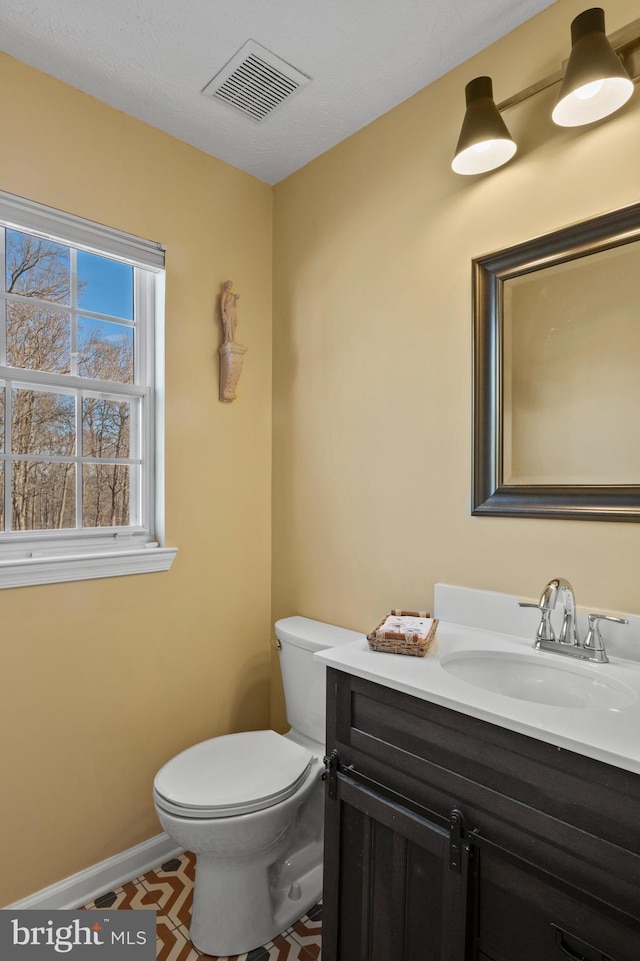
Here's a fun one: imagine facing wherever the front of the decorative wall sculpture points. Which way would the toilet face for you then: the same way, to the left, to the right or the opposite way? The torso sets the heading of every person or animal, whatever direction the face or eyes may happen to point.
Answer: to the right

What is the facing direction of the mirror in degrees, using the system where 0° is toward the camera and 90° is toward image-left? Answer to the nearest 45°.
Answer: approximately 45°

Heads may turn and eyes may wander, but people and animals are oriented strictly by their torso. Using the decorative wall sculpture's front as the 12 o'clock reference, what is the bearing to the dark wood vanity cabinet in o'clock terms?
The dark wood vanity cabinet is roughly at 1 o'clock from the decorative wall sculpture.

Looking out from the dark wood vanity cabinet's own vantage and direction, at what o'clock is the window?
The window is roughly at 2 o'clock from the dark wood vanity cabinet.

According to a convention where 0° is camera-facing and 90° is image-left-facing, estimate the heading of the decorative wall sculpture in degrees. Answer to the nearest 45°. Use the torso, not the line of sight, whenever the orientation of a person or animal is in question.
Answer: approximately 315°
